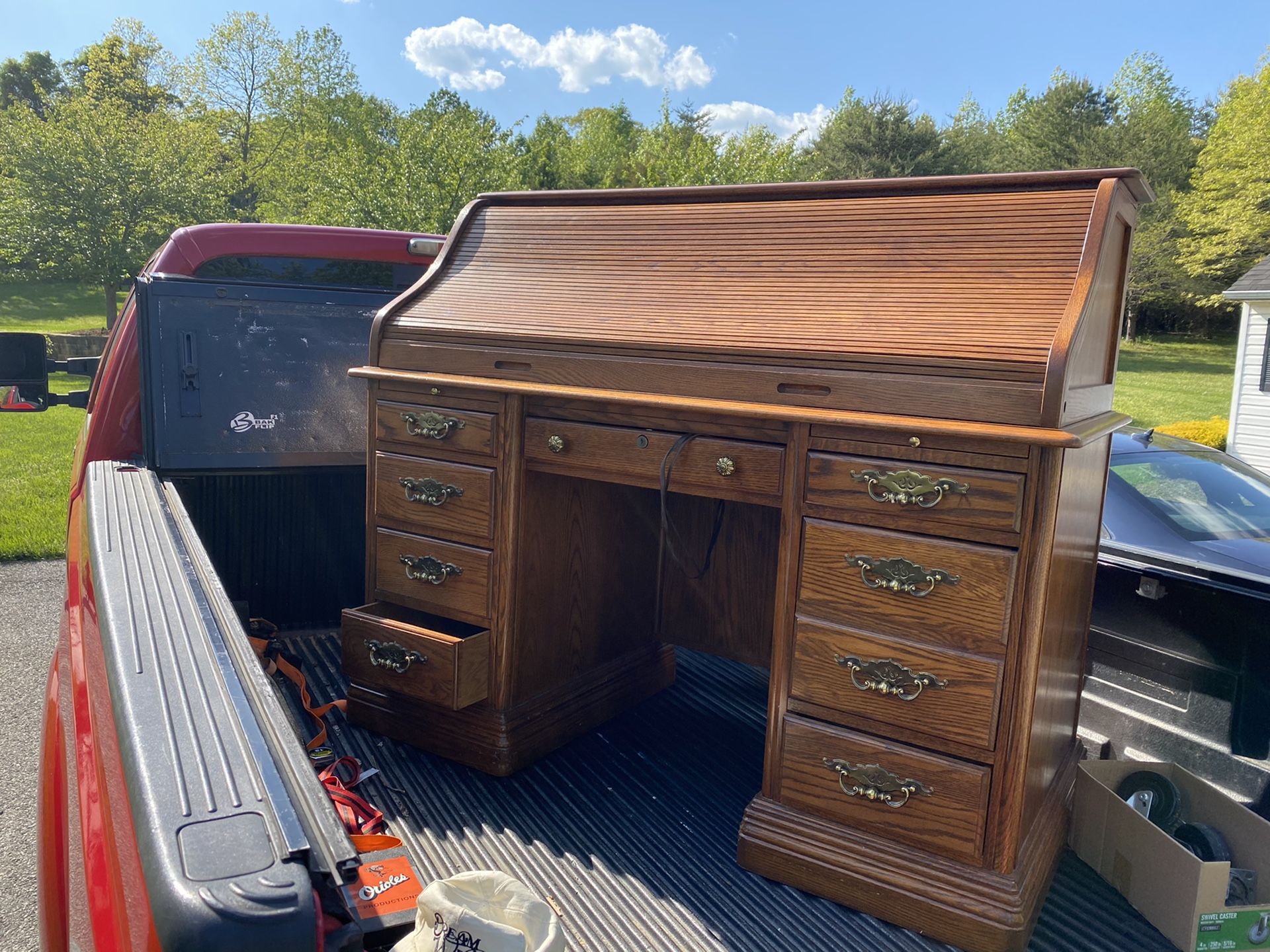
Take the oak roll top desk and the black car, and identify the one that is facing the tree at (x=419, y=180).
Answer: the black car

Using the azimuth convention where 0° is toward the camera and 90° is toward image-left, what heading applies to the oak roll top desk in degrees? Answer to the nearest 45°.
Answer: approximately 45°

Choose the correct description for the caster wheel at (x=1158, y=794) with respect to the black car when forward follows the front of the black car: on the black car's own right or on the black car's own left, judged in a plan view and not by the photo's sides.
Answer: on the black car's own left

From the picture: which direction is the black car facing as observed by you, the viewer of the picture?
facing away from the viewer and to the left of the viewer

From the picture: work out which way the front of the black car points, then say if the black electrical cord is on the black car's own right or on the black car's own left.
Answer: on the black car's own left

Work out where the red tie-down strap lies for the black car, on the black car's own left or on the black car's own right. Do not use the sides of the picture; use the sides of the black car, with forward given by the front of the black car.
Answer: on the black car's own left

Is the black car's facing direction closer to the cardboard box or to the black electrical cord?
the black electrical cord

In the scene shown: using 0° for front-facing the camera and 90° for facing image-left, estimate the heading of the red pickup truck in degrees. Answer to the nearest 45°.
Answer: approximately 135°

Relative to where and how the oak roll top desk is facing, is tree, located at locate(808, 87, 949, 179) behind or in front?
behind
